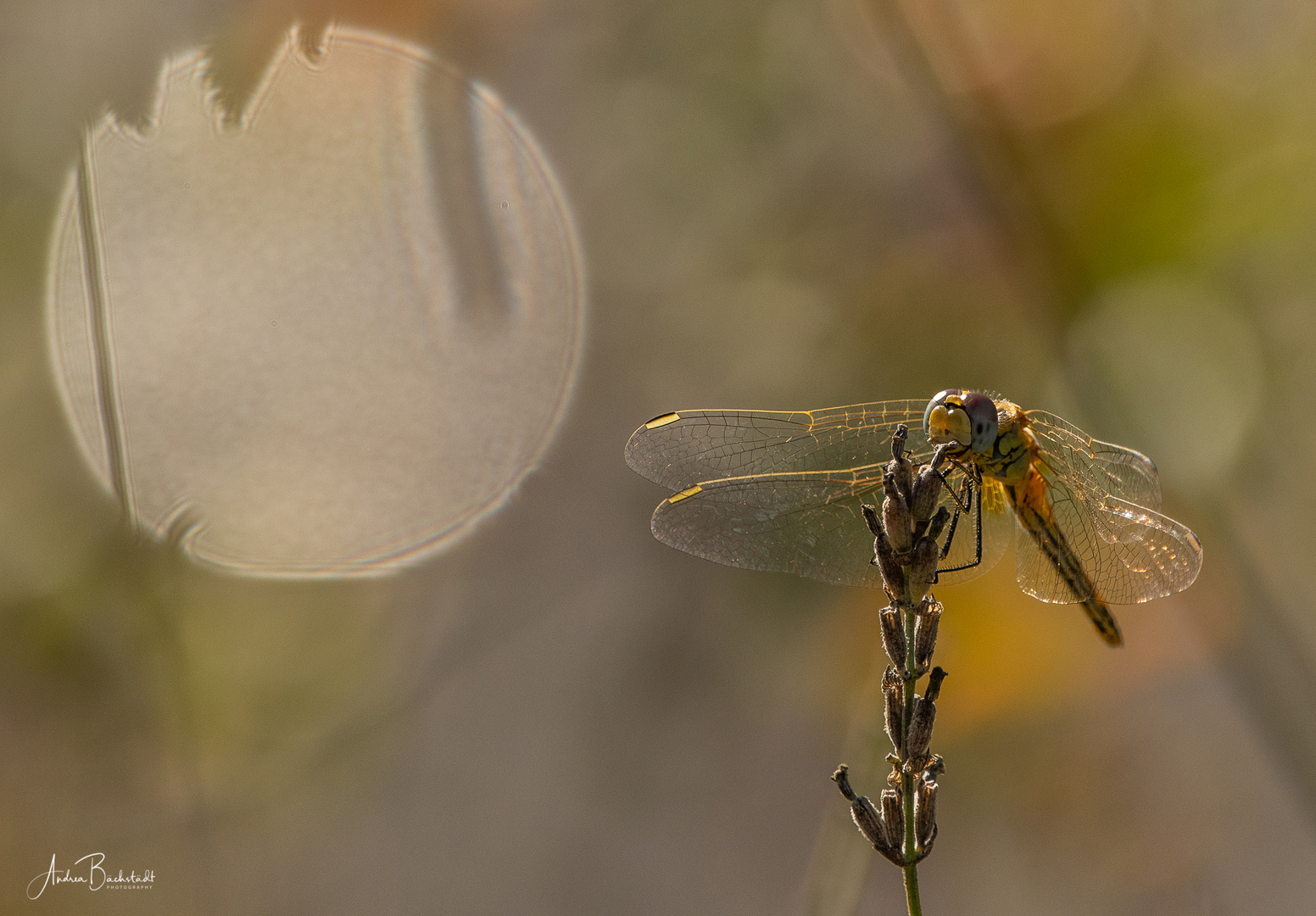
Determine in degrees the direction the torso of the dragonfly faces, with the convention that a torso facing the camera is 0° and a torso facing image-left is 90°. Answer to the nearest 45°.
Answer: approximately 45°
